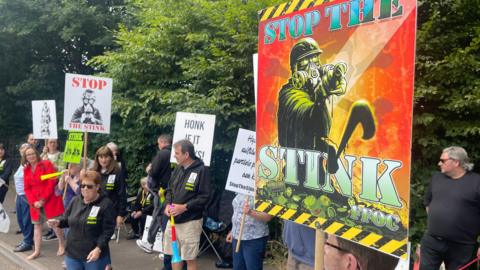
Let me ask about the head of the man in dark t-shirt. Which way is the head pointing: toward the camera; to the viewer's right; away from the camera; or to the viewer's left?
to the viewer's left

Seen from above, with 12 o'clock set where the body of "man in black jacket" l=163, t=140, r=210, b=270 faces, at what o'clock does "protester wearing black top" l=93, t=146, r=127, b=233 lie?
The protester wearing black top is roughly at 3 o'clock from the man in black jacket.

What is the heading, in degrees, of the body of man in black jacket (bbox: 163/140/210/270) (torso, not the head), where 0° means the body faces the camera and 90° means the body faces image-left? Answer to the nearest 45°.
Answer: approximately 45°

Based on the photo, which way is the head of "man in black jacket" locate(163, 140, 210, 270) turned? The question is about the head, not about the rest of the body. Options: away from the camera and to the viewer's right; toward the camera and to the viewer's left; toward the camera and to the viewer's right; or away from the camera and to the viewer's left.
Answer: toward the camera and to the viewer's left

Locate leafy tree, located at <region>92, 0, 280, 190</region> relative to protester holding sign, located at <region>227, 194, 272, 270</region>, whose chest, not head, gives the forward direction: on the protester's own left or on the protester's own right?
on the protester's own right

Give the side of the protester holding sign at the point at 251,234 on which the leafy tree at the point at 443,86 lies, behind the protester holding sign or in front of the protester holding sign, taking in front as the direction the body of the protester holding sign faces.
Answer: behind
